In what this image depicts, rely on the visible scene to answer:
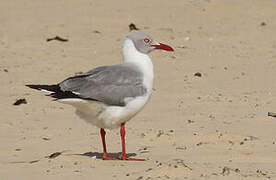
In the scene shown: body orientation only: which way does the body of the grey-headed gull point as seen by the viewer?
to the viewer's right
